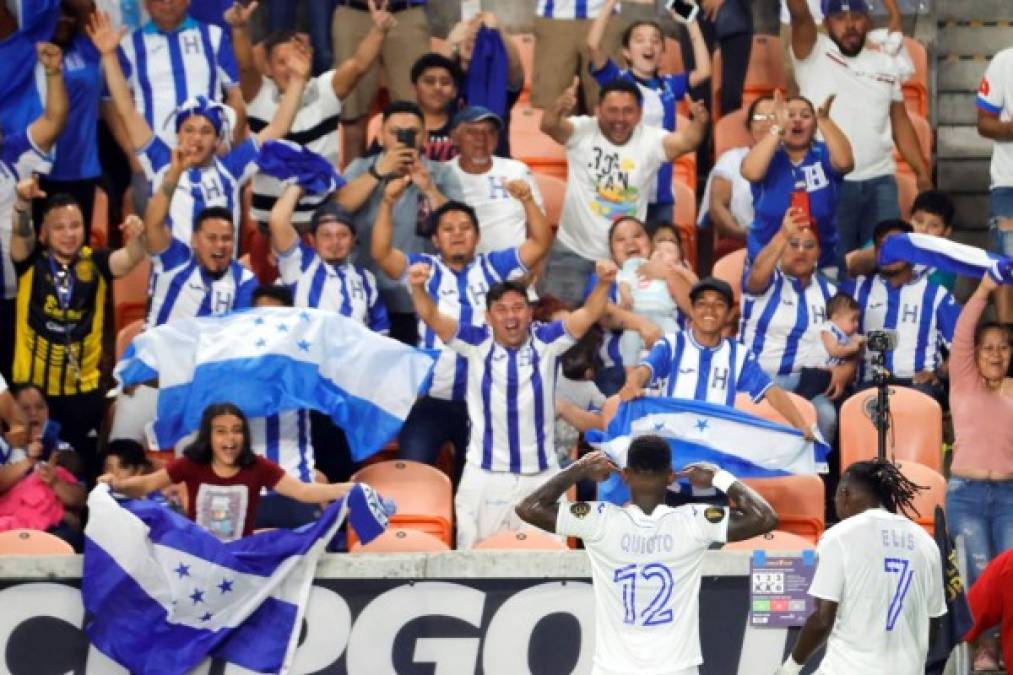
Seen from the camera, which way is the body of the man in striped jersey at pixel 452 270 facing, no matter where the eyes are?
toward the camera

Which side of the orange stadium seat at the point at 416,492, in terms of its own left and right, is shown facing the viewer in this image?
front

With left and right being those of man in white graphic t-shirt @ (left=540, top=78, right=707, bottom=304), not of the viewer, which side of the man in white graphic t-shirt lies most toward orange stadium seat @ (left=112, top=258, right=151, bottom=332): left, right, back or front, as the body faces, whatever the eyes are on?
right

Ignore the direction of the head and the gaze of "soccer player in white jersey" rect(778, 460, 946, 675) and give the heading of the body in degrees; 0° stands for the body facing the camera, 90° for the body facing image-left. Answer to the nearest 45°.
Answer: approximately 135°

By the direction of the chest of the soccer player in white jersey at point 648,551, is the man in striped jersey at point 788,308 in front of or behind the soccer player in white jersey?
in front

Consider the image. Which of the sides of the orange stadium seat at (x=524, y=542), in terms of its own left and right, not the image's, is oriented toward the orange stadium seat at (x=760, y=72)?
back

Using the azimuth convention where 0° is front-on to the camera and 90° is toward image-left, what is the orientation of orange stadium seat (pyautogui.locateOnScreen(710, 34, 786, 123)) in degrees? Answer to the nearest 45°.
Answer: approximately 0°

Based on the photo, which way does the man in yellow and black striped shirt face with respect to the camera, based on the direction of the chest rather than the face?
toward the camera

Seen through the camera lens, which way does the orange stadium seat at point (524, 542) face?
facing the viewer

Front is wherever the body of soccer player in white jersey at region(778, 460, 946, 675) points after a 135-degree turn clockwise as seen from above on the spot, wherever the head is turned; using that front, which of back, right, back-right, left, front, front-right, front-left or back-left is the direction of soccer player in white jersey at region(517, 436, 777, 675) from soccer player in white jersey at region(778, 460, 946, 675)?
back

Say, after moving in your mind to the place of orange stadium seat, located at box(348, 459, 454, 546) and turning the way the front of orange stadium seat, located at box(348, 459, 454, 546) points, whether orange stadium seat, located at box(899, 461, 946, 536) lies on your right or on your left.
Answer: on your left

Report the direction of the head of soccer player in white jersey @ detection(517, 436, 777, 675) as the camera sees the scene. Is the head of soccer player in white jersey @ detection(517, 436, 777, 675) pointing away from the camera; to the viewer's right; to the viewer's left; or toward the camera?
away from the camera
